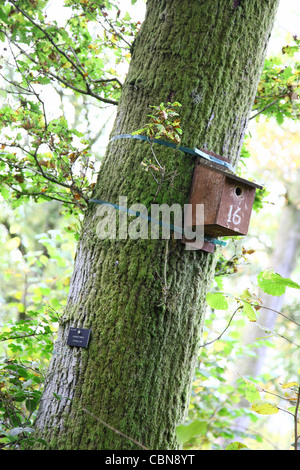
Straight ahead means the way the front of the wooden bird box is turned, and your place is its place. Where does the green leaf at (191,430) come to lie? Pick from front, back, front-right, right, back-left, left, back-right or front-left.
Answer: front-right

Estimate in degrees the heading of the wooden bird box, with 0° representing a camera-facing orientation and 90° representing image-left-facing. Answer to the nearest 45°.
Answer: approximately 315°
